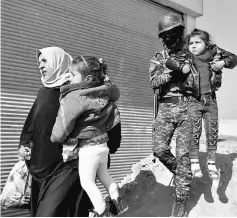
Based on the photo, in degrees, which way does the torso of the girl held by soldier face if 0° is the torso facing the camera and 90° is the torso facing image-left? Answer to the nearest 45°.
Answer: approximately 0°

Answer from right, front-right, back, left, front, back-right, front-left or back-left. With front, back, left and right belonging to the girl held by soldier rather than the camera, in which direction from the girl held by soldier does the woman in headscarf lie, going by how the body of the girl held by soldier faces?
front-right
